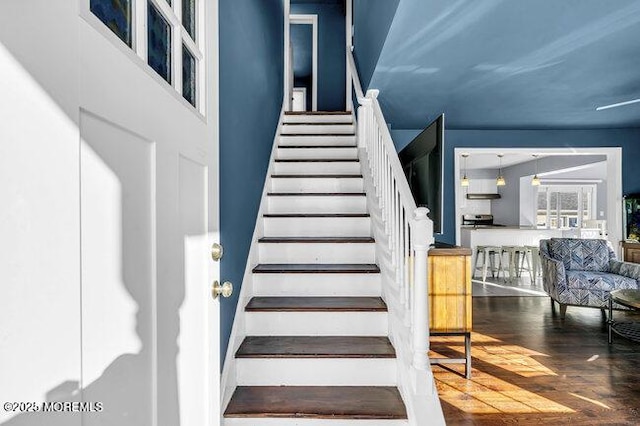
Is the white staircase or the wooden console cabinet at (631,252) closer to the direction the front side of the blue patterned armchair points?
the white staircase

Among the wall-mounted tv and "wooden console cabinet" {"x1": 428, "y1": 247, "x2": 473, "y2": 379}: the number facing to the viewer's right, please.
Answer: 2

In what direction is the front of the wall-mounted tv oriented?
to the viewer's right

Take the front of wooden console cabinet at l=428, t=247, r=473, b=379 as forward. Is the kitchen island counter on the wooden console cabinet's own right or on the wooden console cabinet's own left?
on the wooden console cabinet's own left

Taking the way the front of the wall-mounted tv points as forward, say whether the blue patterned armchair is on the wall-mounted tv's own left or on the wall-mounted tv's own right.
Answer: on the wall-mounted tv's own left

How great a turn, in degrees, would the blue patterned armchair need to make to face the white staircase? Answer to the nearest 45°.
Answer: approximately 45° to its right

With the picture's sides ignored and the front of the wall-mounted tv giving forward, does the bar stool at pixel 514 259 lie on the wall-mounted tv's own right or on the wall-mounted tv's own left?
on the wall-mounted tv's own left

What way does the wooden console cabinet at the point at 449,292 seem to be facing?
to the viewer's right

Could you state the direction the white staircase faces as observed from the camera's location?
facing the viewer

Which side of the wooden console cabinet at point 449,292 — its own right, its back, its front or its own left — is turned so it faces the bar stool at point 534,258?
left

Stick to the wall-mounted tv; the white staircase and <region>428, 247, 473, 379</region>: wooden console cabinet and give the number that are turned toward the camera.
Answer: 1
